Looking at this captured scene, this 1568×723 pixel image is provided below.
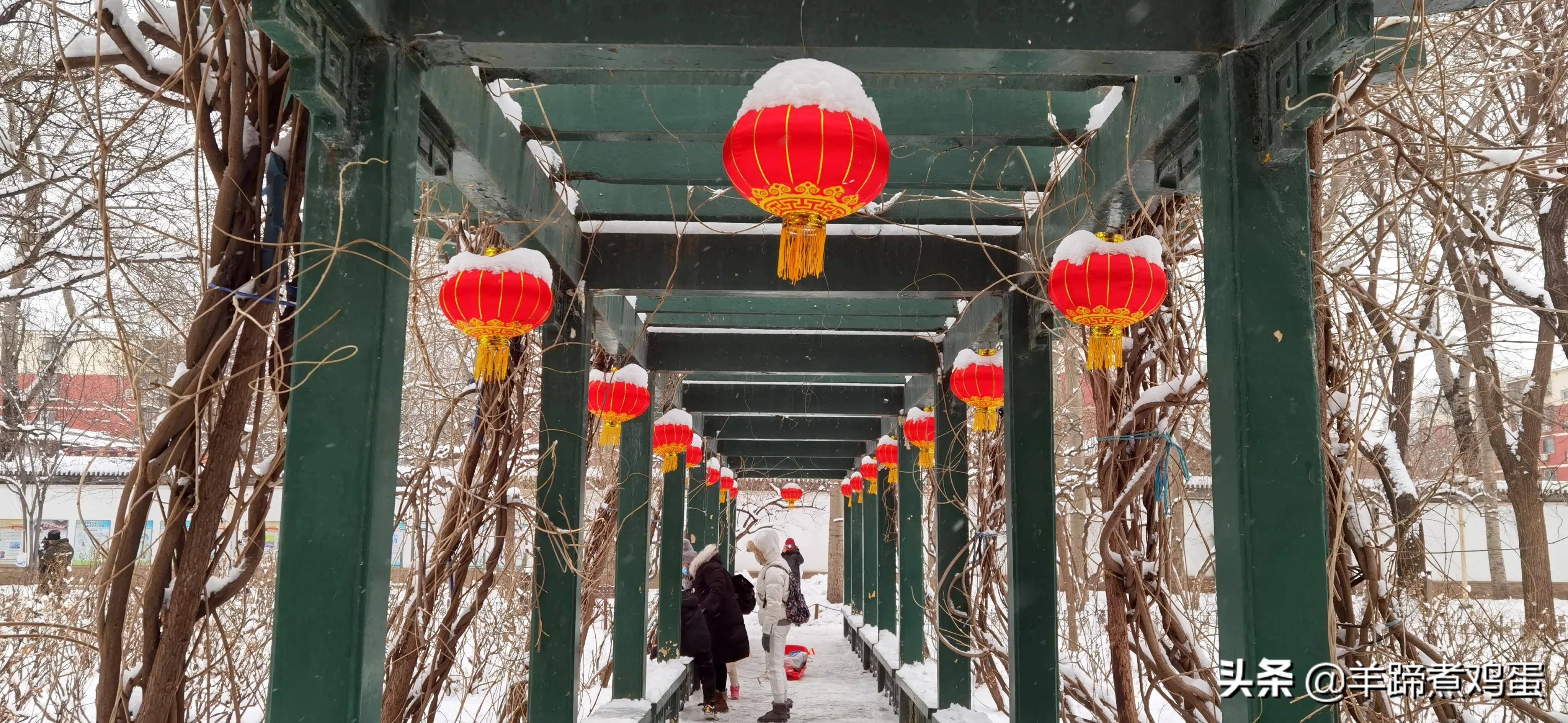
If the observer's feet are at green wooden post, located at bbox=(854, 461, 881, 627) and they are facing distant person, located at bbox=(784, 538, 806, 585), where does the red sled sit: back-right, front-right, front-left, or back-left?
back-left

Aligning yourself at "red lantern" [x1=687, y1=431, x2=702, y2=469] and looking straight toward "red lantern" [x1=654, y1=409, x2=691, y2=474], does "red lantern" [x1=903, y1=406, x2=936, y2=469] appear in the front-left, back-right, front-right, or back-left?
front-left

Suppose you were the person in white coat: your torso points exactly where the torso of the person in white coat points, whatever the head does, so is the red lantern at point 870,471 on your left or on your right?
on your right
